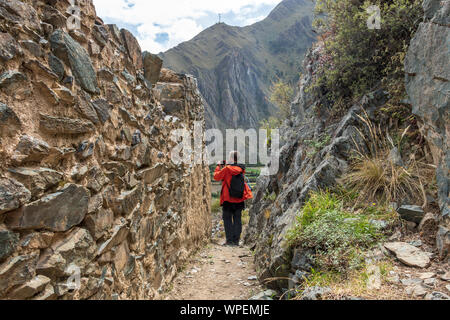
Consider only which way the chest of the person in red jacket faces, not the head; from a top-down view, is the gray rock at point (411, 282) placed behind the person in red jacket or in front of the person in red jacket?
behind

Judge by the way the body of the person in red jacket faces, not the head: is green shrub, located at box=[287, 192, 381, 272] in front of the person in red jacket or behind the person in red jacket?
behind

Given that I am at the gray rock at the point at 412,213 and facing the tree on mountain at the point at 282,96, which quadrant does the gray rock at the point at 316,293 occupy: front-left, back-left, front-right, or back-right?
back-left

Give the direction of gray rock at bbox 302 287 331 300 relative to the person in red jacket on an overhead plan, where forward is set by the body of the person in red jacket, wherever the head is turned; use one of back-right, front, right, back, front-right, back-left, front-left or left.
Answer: back

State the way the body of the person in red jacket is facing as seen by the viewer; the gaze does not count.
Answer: away from the camera

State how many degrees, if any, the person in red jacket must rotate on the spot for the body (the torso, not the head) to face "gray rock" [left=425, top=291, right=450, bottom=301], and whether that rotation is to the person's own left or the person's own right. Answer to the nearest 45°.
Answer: approximately 180°

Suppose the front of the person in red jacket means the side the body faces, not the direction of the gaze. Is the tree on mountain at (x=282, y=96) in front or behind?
in front
